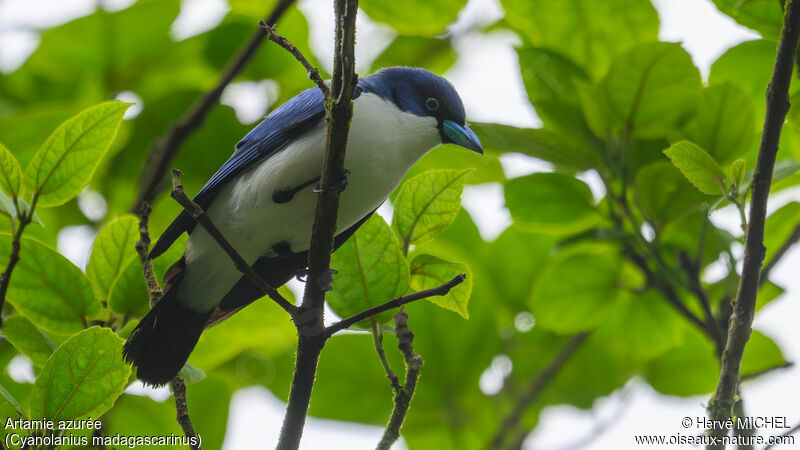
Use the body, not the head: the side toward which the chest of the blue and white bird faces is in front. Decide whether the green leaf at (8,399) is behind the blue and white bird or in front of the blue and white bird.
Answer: behind

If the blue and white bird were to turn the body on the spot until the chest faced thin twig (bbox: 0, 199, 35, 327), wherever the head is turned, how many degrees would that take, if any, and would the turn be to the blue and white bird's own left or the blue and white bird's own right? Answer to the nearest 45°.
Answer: approximately 135° to the blue and white bird's own right

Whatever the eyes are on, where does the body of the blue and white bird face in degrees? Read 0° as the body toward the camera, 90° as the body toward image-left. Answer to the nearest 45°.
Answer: approximately 270°

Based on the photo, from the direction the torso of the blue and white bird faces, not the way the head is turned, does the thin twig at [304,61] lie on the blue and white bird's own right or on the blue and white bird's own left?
on the blue and white bird's own right
